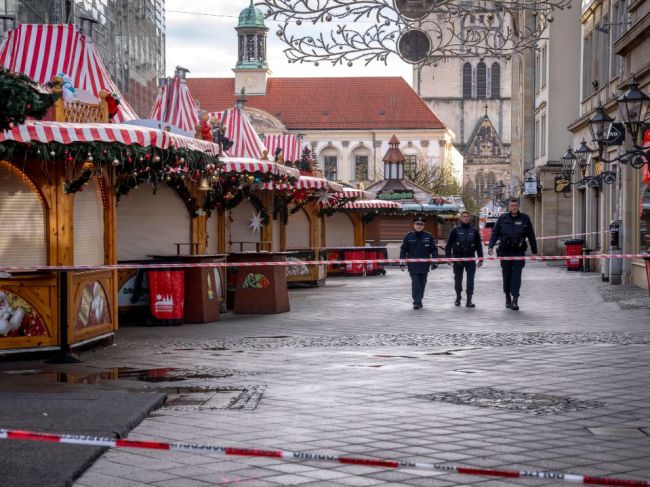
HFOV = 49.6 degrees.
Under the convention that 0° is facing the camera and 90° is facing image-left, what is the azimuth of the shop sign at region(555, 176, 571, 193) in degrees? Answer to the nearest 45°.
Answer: approximately 0°

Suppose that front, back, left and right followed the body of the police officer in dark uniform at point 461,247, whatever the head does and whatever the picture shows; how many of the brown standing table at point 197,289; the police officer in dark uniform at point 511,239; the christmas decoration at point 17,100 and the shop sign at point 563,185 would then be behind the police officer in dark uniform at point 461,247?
1

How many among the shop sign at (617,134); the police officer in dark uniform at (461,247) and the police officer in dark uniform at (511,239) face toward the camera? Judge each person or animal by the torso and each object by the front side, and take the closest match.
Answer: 3

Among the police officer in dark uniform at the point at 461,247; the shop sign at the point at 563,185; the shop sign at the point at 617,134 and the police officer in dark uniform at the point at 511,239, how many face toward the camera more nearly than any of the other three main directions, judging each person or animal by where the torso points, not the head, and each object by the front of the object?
4

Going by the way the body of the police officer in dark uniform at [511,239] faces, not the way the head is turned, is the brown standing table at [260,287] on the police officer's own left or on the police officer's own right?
on the police officer's own right

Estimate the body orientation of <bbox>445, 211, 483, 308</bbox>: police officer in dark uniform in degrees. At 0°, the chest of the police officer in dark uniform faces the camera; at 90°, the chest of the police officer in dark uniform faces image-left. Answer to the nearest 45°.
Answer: approximately 0°

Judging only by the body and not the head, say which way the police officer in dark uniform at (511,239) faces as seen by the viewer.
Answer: toward the camera

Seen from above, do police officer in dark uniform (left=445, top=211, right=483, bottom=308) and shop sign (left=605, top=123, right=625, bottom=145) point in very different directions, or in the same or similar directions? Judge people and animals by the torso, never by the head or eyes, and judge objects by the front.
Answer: same or similar directions
